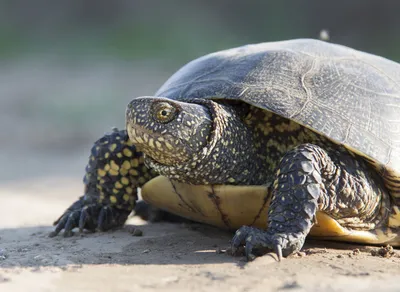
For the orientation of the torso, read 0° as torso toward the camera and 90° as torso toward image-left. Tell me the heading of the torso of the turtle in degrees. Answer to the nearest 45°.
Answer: approximately 45°
